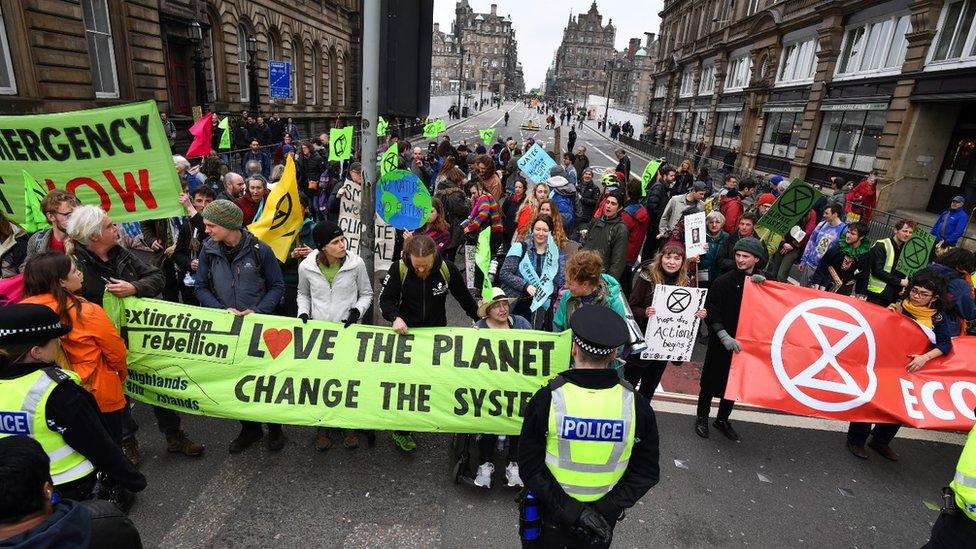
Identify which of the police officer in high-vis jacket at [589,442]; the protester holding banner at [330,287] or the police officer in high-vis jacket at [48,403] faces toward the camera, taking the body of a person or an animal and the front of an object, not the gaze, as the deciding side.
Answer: the protester holding banner

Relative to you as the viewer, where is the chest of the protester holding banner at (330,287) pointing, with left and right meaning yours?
facing the viewer

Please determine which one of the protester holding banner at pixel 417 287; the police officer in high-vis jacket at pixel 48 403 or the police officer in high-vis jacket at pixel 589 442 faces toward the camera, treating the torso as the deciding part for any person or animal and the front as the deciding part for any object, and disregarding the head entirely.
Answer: the protester holding banner

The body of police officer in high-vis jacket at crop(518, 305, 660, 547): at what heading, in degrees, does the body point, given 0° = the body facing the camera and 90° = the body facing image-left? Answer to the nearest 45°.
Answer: approximately 180°

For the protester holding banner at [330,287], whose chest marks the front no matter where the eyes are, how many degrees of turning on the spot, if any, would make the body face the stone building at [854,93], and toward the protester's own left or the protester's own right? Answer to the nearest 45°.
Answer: approximately 135° to the protester's own left

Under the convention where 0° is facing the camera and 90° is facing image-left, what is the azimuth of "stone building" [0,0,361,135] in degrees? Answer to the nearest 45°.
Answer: approximately 315°

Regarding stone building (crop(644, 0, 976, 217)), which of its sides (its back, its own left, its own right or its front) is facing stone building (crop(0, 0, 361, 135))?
front

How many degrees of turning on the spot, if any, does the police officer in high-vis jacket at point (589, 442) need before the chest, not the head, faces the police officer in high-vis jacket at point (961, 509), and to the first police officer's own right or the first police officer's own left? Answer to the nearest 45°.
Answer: approximately 90° to the first police officer's own right

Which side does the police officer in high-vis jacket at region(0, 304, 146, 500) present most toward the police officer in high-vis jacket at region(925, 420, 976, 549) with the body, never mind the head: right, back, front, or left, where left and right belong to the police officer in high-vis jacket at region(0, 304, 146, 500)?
right

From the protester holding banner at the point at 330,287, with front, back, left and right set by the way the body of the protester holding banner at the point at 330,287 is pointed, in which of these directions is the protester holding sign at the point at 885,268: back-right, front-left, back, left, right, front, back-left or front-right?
left

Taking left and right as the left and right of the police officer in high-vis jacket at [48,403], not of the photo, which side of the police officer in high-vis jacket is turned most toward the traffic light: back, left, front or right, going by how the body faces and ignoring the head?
front

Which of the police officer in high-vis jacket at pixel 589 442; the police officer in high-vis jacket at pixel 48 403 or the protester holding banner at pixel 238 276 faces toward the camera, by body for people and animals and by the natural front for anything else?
the protester holding banner

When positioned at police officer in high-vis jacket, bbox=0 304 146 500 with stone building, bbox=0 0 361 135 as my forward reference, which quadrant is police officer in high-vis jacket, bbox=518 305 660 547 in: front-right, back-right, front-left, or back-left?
back-right

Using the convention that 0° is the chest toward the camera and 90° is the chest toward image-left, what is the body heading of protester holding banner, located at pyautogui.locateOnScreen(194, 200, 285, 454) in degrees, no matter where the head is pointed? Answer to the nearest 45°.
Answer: approximately 0°

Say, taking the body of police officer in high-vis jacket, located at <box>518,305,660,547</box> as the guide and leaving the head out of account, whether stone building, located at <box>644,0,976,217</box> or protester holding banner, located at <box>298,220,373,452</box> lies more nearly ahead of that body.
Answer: the stone building

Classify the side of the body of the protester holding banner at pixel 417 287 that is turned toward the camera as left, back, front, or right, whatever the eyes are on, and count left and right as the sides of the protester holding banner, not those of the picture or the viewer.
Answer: front
